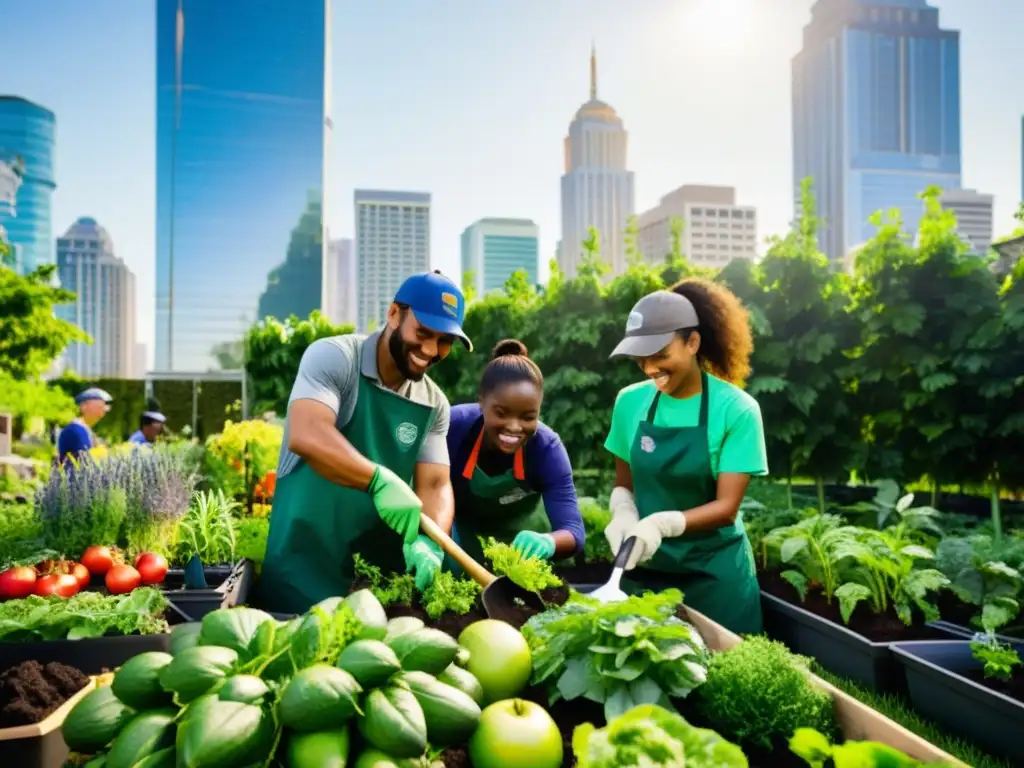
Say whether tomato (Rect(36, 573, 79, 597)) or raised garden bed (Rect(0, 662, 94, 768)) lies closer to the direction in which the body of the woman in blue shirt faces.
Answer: the raised garden bed

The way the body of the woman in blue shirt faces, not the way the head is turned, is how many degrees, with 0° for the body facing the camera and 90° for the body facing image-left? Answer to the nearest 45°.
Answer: approximately 0°

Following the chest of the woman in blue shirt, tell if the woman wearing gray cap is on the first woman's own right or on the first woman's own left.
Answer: on the first woman's own left

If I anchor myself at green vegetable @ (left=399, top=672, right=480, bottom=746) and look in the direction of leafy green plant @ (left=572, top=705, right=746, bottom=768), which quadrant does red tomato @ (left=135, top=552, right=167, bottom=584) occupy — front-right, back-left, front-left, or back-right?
back-left

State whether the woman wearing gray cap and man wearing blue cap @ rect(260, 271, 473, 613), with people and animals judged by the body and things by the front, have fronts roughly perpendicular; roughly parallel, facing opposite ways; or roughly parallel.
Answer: roughly perpendicular

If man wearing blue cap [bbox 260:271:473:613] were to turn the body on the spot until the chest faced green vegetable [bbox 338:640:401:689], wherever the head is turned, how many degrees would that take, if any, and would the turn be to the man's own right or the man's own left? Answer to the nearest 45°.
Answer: approximately 45° to the man's own right

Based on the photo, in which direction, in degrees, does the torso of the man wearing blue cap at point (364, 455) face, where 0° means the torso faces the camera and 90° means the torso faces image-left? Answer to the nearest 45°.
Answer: approximately 315°

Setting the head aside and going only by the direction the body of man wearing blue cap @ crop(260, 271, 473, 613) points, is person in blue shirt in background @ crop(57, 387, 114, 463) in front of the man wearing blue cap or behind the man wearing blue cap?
behind
